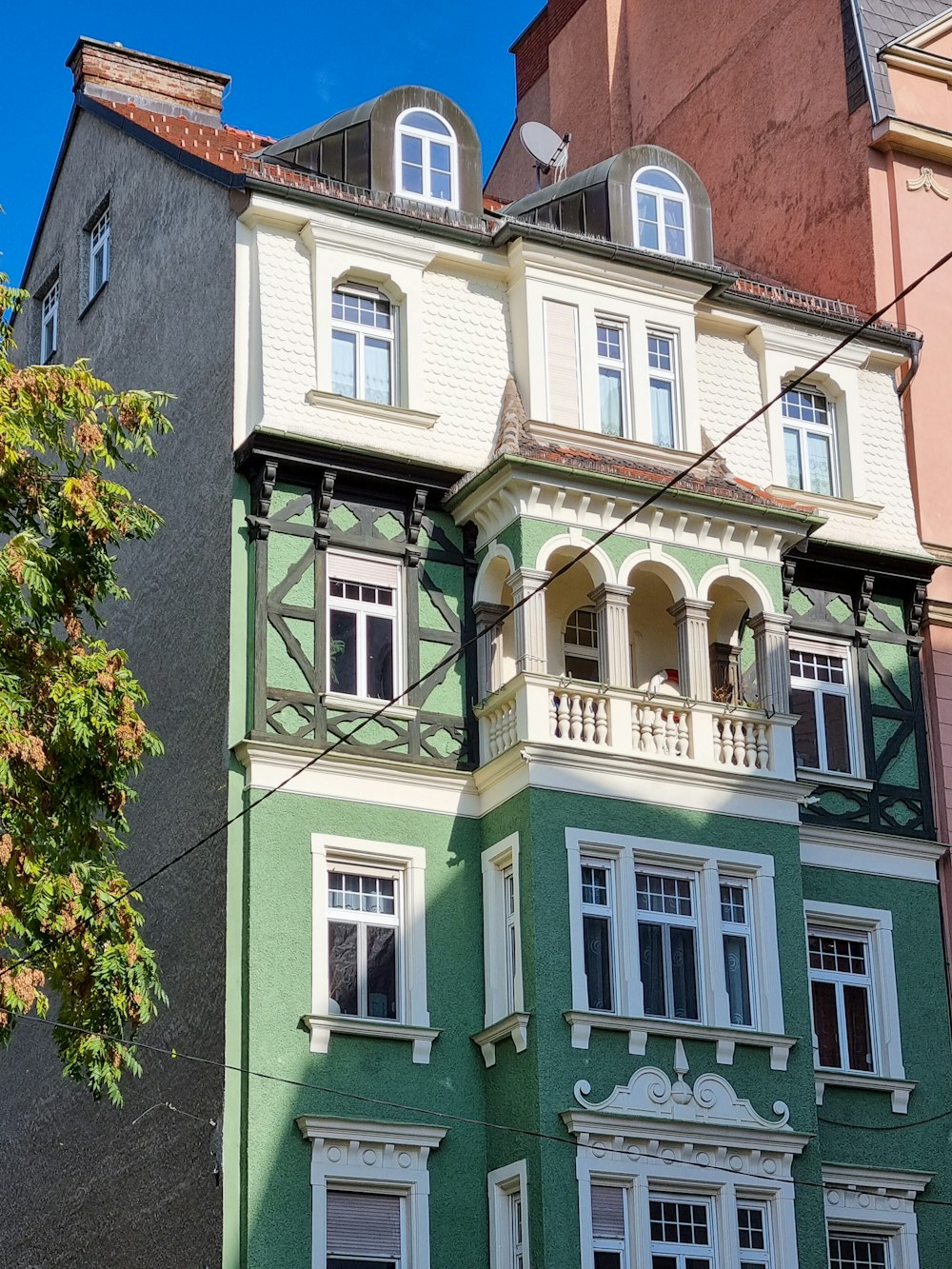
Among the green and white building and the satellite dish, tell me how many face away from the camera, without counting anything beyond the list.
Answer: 0

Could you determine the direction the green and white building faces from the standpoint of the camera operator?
facing the viewer and to the right of the viewer

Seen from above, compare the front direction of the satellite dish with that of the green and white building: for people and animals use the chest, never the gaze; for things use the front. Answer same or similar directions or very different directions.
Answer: same or similar directions

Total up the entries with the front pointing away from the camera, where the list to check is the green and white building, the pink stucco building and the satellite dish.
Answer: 0

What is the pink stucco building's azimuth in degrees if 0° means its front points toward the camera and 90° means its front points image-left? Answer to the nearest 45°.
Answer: approximately 315°

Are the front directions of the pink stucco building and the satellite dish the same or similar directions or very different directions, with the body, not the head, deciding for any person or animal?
same or similar directions

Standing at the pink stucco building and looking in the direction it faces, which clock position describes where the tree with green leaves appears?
The tree with green leaves is roughly at 3 o'clock from the pink stucco building.

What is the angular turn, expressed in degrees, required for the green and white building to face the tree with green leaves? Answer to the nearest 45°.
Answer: approximately 90° to its right

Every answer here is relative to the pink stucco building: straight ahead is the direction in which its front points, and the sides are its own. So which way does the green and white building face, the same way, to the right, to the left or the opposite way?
the same way

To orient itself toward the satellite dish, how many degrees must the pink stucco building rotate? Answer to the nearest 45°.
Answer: approximately 135° to its right
